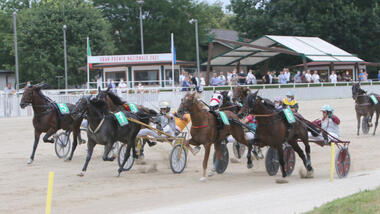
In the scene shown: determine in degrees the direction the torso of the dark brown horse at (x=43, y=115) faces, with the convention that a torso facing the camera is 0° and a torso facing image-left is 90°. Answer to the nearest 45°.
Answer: approximately 45°

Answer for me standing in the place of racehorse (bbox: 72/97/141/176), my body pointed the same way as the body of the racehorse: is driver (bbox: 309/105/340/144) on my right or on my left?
on my left

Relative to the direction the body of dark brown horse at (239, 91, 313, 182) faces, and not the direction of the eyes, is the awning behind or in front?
behind

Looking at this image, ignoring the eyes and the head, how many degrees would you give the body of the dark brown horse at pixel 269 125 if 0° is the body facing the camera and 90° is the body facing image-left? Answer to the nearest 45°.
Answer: approximately 45°

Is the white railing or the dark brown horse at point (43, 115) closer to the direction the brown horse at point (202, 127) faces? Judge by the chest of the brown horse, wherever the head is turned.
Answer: the dark brown horse

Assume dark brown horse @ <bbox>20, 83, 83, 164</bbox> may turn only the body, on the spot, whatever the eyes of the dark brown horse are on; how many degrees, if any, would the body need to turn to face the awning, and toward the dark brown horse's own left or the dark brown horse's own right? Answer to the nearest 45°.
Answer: approximately 180°
